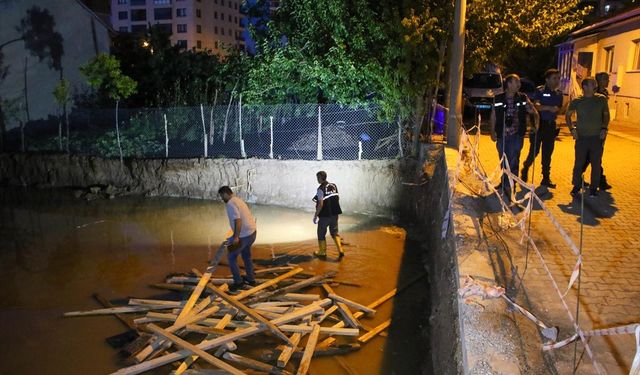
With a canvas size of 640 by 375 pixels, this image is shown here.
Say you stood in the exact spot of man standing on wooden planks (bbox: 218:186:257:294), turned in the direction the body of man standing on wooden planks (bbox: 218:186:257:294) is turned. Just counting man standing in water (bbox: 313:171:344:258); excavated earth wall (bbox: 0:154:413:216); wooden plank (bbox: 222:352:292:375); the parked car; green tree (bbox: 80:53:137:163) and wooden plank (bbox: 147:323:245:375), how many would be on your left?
2

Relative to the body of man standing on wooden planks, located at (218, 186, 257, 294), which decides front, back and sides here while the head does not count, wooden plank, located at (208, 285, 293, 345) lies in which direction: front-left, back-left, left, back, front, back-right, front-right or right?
left

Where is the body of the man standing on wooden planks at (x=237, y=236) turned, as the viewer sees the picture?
to the viewer's left

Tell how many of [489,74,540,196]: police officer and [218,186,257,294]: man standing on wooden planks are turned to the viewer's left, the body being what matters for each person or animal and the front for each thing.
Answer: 1

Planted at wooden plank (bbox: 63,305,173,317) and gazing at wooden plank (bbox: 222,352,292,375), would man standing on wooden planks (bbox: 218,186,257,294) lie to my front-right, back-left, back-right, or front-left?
front-left

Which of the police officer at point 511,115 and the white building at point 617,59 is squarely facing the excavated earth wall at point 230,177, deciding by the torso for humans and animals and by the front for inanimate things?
the white building

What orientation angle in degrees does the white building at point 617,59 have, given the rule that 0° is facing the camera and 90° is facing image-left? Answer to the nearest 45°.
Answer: approximately 45°

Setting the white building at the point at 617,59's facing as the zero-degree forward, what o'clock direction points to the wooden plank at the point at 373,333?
The wooden plank is roughly at 11 o'clock from the white building.

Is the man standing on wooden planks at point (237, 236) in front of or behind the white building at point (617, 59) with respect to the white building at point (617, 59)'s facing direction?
in front

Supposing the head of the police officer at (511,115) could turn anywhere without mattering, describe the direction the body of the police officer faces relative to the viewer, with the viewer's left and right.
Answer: facing the viewer

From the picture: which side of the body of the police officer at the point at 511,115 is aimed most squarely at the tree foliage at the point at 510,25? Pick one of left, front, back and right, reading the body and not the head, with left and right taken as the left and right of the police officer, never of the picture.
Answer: back

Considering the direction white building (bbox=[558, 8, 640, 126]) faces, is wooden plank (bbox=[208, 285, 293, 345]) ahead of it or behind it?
ahead

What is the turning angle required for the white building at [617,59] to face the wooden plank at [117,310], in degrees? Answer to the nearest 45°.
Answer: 0° — it already faces it
